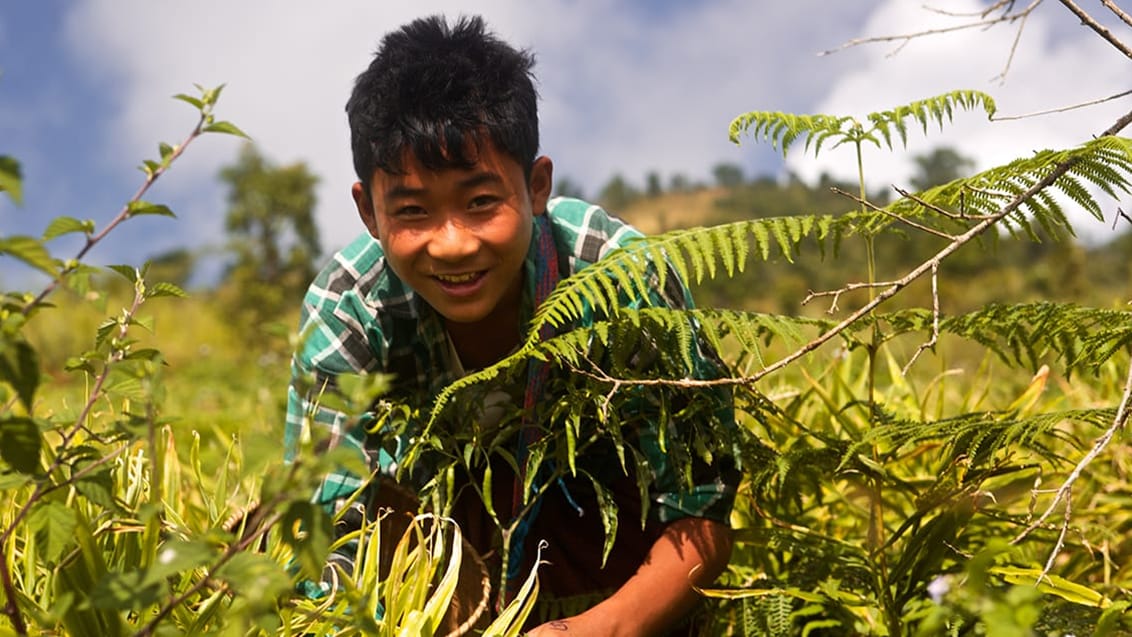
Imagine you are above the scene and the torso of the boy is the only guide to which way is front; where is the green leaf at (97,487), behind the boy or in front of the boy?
in front

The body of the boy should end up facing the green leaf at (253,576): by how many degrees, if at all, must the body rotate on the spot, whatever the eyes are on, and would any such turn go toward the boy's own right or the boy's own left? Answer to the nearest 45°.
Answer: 0° — they already face it

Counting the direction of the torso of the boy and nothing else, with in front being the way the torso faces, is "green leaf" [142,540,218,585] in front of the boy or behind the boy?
in front

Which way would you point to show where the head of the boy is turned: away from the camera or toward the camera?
toward the camera

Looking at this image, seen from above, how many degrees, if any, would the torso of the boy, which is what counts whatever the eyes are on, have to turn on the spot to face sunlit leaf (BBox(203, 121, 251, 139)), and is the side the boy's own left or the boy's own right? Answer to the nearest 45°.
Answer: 0° — they already face it

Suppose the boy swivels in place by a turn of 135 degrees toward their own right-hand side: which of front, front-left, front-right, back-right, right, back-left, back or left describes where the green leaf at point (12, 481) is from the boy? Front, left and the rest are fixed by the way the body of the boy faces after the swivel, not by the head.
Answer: left

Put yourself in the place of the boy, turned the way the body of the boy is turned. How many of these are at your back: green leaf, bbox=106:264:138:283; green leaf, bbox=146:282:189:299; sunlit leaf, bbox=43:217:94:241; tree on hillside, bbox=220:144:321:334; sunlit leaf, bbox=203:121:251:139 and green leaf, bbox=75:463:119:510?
1

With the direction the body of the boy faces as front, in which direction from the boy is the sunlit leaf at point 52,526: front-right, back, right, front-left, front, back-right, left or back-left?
front-right

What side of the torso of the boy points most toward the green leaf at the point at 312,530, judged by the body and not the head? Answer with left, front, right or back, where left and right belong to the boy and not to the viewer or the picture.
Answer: front

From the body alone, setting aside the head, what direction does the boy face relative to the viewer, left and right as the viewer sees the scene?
facing the viewer

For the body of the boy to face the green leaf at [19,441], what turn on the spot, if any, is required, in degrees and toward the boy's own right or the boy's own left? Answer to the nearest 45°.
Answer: approximately 45° to the boy's own right

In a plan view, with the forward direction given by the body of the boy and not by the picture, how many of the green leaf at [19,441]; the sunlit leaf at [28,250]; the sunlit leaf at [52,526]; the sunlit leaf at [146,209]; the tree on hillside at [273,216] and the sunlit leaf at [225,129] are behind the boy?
1
